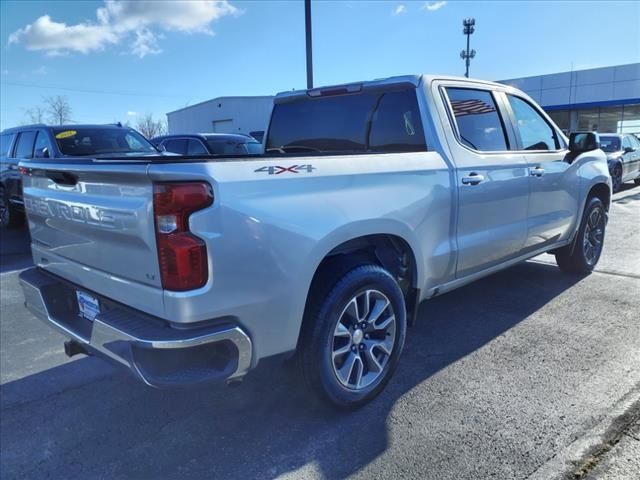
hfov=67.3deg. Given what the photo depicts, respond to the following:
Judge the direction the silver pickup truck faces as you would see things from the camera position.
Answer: facing away from the viewer and to the right of the viewer

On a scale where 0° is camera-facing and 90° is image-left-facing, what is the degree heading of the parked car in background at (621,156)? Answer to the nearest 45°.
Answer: approximately 45°

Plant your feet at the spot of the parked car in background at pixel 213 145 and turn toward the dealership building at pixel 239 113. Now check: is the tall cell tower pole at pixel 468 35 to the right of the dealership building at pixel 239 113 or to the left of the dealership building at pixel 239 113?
right

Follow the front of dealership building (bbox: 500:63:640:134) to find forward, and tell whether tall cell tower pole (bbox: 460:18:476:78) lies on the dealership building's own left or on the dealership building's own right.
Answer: on the dealership building's own right

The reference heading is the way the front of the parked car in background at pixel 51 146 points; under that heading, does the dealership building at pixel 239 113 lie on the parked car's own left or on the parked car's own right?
on the parked car's own left

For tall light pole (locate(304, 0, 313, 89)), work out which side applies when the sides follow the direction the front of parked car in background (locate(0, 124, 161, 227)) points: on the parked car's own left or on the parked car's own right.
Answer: on the parked car's own left

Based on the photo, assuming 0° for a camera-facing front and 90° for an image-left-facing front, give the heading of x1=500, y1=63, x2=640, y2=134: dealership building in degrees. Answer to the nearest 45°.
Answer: approximately 45°

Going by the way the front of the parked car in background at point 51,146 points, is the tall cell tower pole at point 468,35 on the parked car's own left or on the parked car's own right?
on the parked car's own left

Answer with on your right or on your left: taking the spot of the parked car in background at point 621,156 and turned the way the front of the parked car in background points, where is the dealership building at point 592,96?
on your right

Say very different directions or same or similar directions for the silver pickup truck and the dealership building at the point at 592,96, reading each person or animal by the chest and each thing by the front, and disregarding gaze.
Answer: very different directions
